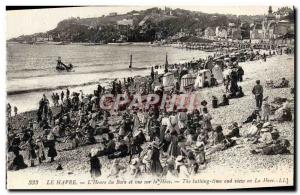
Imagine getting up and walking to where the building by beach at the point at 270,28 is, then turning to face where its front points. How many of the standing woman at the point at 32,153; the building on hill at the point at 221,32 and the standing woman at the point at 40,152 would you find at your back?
0

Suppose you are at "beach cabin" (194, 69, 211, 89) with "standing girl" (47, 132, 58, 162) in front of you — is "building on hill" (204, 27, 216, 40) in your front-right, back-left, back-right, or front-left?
back-right

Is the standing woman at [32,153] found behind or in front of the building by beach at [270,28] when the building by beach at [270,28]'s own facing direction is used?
in front

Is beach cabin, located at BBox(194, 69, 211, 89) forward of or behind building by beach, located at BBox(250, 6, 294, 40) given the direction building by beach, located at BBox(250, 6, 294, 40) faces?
forward
